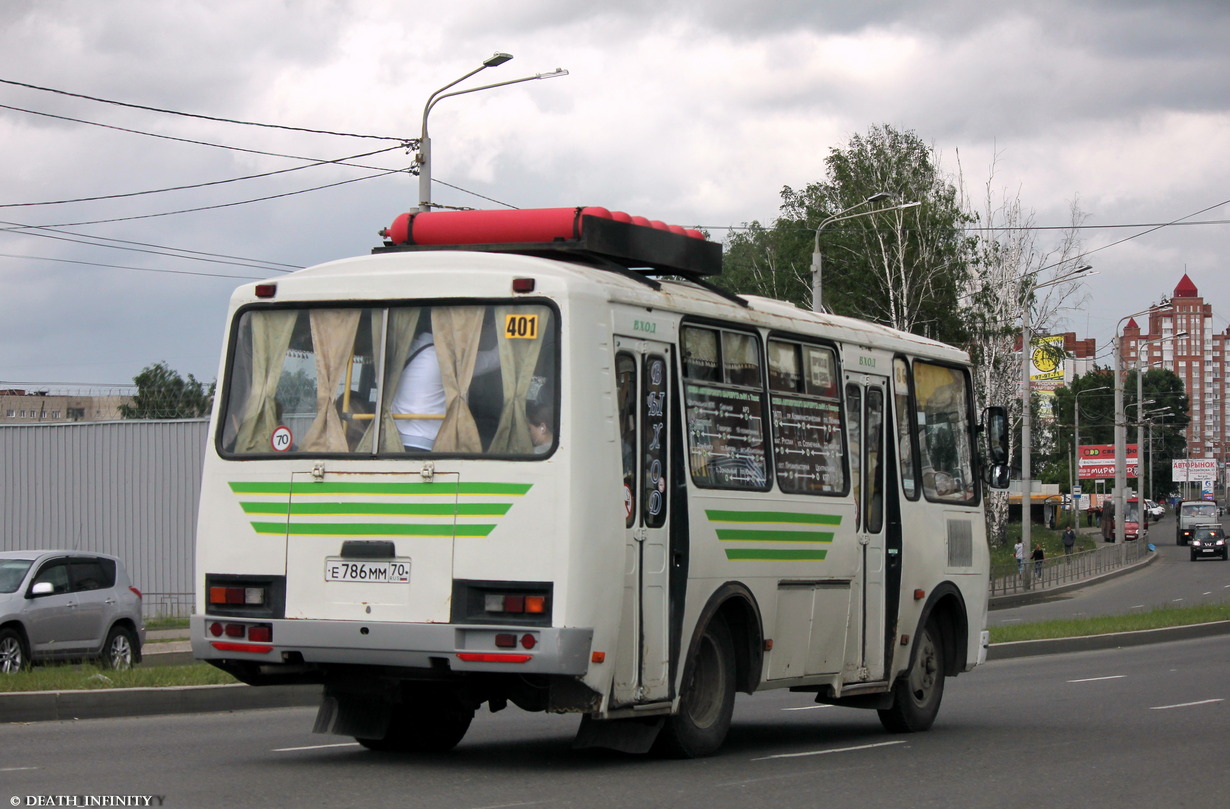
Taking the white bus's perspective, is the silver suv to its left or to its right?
on its left

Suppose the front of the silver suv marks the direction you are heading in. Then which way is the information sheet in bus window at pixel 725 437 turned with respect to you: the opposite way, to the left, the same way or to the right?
to the left

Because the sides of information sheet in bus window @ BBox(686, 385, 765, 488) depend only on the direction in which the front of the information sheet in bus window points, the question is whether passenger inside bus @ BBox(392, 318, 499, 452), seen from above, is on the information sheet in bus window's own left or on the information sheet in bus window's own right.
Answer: on the information sheet in bus window's own right

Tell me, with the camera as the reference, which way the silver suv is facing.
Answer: facing the viewer and to the left of the viewer

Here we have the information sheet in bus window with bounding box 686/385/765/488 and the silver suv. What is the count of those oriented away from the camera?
0

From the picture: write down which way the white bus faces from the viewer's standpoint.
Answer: facing away from the viewer and to the right of the viewer

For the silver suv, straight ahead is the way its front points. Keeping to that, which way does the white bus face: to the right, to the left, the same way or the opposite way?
the opposite way

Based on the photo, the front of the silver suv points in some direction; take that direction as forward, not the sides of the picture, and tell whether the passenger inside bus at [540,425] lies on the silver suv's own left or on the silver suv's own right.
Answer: on the silver suv's own left

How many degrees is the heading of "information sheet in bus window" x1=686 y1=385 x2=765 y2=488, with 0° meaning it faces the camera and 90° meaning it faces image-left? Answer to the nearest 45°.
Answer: approximately 315°

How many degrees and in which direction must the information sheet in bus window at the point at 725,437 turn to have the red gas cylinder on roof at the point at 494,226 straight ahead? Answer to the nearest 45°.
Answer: approximately 135° to its right

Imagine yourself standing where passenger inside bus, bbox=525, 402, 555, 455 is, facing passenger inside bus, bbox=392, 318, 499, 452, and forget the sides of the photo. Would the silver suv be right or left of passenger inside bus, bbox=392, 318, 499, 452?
right
